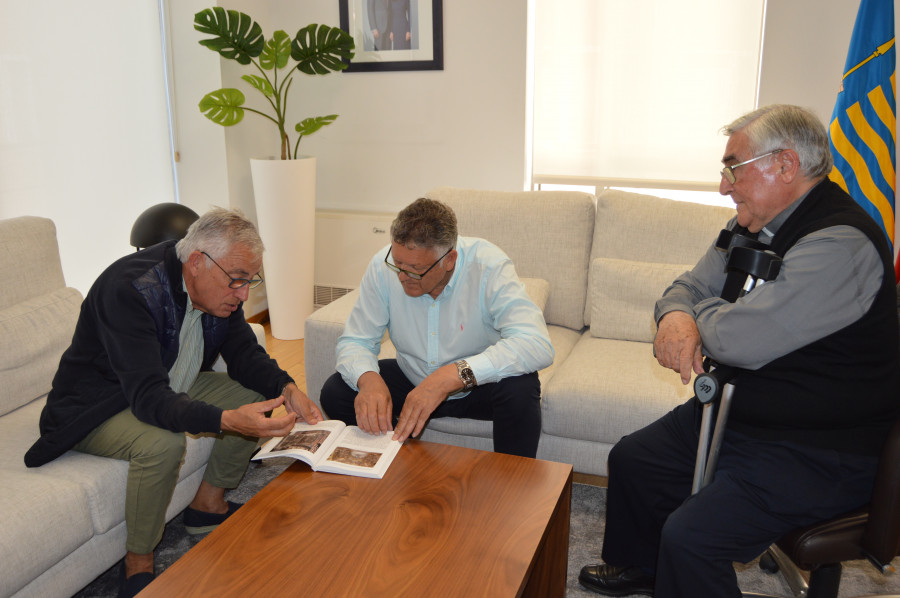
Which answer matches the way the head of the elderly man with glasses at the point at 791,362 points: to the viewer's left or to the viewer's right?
to the viewer's left

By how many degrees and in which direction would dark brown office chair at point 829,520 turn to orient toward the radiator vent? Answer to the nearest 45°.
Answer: approximately 45° to its right

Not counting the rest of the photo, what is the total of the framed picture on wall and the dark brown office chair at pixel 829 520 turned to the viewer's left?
1

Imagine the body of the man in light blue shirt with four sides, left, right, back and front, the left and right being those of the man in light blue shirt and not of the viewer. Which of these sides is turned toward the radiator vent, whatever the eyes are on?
back

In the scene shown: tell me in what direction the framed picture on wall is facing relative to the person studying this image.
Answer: facing the viewer

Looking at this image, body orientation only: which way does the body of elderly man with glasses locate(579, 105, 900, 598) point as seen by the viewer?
to the viewer's left

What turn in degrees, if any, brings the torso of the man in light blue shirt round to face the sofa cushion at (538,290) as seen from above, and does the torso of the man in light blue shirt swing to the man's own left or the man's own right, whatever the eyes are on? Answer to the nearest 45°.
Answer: approximately 135° to the man's own left

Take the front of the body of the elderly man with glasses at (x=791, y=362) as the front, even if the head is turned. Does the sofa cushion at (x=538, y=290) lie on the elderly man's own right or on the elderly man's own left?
on the elderly man's own right

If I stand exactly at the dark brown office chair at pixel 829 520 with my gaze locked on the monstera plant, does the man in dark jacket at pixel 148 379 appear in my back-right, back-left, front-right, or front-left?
front-left

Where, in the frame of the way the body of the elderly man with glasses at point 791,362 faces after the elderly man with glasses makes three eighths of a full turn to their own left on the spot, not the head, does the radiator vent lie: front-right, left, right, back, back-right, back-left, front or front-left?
back

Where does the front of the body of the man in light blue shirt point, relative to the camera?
toward the camera

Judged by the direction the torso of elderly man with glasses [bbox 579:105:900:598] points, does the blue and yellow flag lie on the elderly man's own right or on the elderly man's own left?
on the elderly man's own right

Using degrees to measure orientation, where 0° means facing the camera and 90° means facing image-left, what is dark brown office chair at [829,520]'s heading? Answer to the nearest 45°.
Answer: approximately 90°

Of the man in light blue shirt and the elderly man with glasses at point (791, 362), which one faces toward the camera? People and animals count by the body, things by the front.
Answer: the man in light blue shirt

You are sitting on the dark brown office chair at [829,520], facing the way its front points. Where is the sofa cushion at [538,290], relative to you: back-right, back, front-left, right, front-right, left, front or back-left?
front-right
